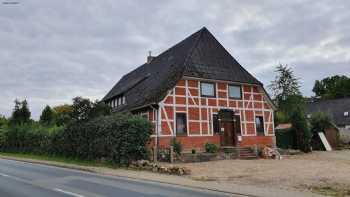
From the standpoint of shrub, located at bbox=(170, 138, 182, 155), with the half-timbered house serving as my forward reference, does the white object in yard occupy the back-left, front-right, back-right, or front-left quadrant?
front-right

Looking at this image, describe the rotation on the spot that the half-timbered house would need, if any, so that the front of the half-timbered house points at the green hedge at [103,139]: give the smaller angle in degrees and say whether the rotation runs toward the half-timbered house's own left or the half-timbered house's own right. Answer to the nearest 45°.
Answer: approximately 90° to the half-timbered house's own right

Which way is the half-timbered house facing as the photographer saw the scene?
facing the viewer and to the right of the viewer

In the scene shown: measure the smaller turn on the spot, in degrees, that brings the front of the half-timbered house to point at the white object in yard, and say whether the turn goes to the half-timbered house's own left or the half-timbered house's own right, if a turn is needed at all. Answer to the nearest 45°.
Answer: approximately 90° to the half-timbered house's own left
